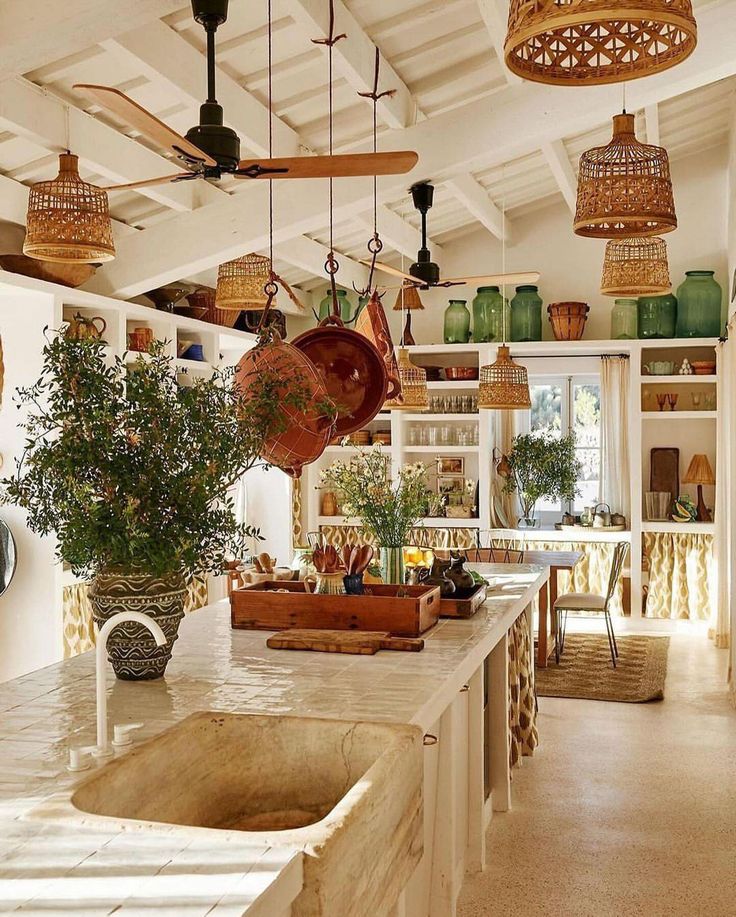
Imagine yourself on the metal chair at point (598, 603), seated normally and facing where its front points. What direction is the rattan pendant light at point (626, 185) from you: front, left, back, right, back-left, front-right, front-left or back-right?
left

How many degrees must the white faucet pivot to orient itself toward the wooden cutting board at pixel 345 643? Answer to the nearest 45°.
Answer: approximately 45° to its left

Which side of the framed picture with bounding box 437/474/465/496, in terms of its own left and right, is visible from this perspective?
front

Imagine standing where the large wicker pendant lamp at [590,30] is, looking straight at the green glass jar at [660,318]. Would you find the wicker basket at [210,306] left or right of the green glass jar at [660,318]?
left

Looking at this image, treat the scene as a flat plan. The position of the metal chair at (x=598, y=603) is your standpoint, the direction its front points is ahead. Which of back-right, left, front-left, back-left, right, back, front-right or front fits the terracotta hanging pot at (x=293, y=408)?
left

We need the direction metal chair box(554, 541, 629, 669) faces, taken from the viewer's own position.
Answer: facing to the left of the viewer

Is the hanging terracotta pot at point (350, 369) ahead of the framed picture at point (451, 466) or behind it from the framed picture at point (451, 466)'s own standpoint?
ahead

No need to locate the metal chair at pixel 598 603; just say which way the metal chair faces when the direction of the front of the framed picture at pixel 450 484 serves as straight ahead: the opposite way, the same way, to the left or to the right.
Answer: to the right

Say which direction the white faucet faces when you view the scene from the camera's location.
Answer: facing to the right of the viewer

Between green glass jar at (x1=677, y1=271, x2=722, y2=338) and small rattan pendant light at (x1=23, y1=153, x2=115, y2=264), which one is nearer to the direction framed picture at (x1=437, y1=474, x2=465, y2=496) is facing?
the small rattan pendant light

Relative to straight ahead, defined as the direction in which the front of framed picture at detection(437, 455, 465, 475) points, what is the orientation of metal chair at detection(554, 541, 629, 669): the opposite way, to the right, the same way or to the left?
to the right

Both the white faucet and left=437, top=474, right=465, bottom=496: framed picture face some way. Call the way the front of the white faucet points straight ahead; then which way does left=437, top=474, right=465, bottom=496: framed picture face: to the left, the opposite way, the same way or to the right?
to the right

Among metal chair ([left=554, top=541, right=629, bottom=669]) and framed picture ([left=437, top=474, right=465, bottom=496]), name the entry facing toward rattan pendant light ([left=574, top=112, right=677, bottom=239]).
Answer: the framed picture

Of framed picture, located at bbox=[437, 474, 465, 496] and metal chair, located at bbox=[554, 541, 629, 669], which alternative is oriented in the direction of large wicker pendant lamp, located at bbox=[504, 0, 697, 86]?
the framed picture

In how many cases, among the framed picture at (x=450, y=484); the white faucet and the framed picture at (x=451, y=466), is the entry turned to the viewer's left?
0
